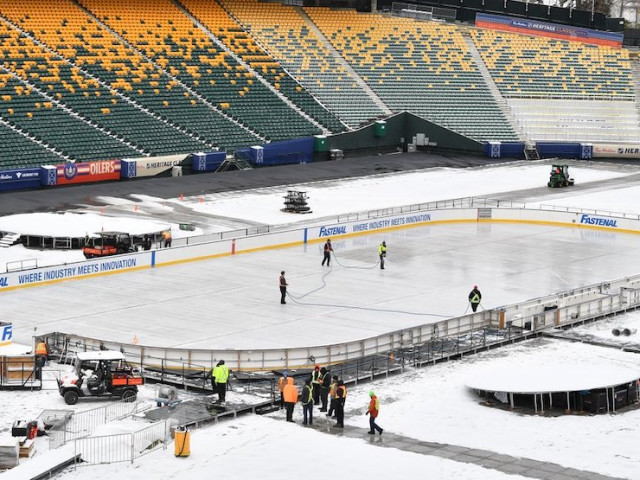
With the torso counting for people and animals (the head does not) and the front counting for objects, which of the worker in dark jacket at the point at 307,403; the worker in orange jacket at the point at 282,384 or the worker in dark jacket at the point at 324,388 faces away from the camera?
the worker in dark jacket at the point at 307,403

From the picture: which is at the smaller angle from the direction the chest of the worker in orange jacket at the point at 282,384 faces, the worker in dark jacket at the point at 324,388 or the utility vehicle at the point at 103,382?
the worker in dark jacket

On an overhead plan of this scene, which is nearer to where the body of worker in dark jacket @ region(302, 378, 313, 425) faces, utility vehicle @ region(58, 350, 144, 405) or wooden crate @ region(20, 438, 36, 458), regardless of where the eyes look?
the utility vehicle

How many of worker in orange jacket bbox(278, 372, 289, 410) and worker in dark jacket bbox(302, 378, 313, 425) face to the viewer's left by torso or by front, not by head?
0

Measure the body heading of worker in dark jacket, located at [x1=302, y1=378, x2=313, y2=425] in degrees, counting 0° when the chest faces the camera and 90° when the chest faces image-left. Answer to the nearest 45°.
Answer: approximately 180°

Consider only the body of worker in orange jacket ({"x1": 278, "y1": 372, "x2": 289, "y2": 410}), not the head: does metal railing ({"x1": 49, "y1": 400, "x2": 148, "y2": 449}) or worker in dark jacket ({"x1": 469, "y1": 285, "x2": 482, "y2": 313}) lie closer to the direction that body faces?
the worker in dark jacket
